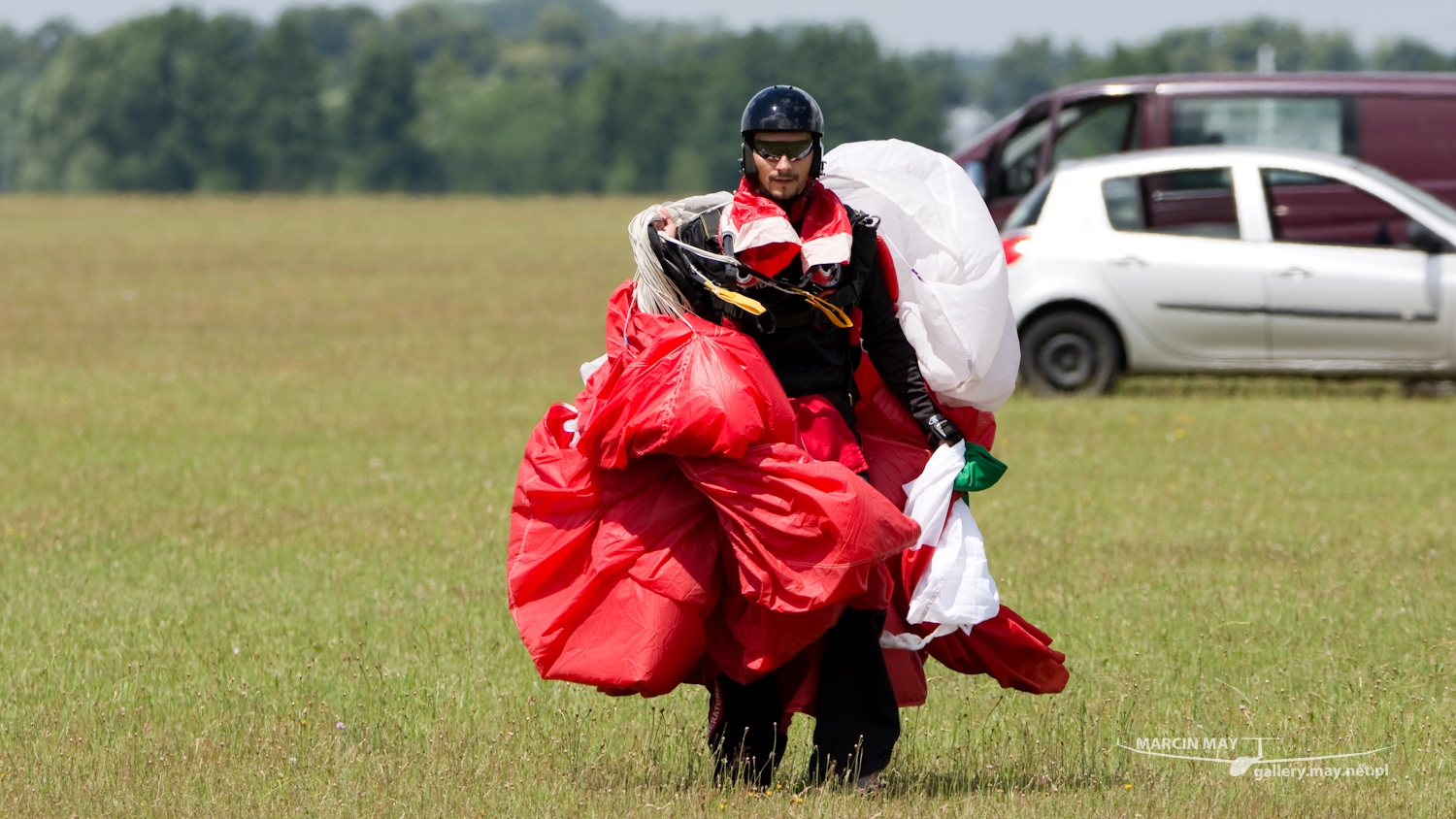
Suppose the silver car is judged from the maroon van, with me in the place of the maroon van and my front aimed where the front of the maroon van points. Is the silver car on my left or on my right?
on my left

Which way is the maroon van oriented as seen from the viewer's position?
to the viewer's left

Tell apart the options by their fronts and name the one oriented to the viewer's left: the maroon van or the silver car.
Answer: the maroon van

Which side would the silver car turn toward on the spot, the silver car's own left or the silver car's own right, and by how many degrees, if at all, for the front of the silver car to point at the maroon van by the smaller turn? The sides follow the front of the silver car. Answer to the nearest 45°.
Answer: approximately 90° to the silver car's own left

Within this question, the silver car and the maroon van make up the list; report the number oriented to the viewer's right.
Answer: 1

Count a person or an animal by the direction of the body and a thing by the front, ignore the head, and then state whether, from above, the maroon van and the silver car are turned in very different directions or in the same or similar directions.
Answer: very different directions

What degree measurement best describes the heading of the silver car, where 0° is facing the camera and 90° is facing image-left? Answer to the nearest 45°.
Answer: approximately 270°
